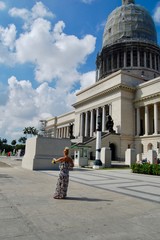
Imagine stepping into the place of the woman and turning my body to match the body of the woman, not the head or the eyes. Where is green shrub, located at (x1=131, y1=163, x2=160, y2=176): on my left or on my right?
on my right
